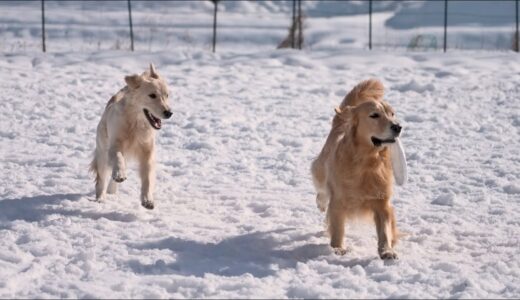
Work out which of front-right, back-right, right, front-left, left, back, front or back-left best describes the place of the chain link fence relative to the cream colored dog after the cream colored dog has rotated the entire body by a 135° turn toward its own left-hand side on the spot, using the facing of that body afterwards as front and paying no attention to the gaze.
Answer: front

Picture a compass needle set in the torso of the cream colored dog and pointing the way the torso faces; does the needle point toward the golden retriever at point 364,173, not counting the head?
yes

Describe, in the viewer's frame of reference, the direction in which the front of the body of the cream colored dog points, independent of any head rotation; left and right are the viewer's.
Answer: facing the viewer and to the right of the viewer
